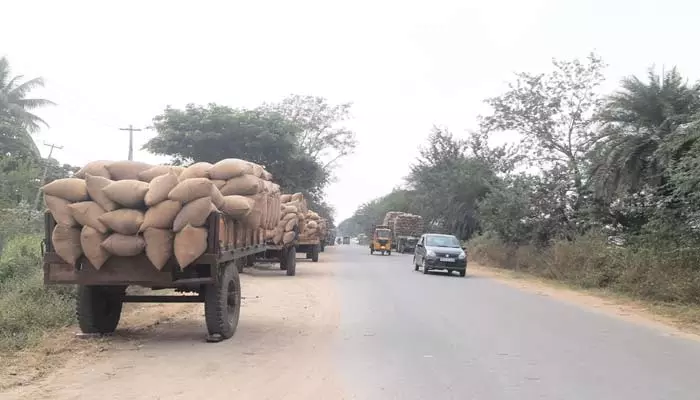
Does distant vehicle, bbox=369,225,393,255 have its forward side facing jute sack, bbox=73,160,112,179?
yes

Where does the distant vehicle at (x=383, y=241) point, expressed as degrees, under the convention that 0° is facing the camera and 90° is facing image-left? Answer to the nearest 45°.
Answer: approximately 0°

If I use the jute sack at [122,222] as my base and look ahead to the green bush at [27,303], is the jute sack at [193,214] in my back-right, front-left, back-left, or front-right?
back-right

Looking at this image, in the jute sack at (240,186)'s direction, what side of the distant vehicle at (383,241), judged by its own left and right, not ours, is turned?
front

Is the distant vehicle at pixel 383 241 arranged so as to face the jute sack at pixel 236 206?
yes

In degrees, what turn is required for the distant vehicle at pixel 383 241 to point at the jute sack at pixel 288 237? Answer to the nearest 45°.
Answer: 0° — it already faces it

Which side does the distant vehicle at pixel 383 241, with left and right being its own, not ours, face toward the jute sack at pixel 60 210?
front

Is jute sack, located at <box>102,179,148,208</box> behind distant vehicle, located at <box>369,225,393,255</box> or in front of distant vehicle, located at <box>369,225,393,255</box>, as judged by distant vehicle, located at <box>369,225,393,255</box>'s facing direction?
in front

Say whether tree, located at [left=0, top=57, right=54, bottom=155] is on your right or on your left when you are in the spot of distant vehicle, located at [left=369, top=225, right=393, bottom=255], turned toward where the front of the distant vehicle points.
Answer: on your right

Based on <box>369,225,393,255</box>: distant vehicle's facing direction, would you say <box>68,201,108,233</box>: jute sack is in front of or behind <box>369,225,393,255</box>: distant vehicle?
in front
